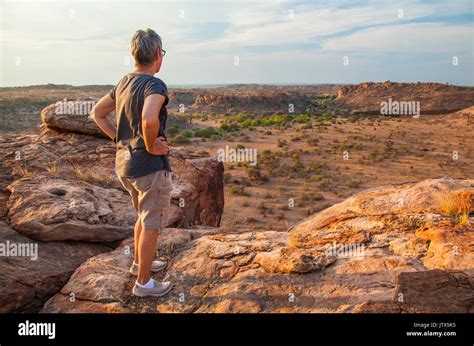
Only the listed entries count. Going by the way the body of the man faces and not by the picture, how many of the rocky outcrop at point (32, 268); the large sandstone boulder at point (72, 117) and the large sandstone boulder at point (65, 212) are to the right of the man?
0

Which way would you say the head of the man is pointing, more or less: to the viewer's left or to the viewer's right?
to the viewer's right

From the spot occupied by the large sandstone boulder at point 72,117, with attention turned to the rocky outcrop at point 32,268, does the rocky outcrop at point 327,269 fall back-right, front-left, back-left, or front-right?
front-left

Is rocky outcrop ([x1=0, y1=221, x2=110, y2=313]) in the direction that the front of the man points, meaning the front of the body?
no

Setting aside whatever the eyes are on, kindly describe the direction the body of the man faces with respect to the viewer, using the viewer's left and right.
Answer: facing away from the viewer and to the right of the viewer

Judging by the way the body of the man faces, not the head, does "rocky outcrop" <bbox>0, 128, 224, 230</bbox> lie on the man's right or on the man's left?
on the man's left
